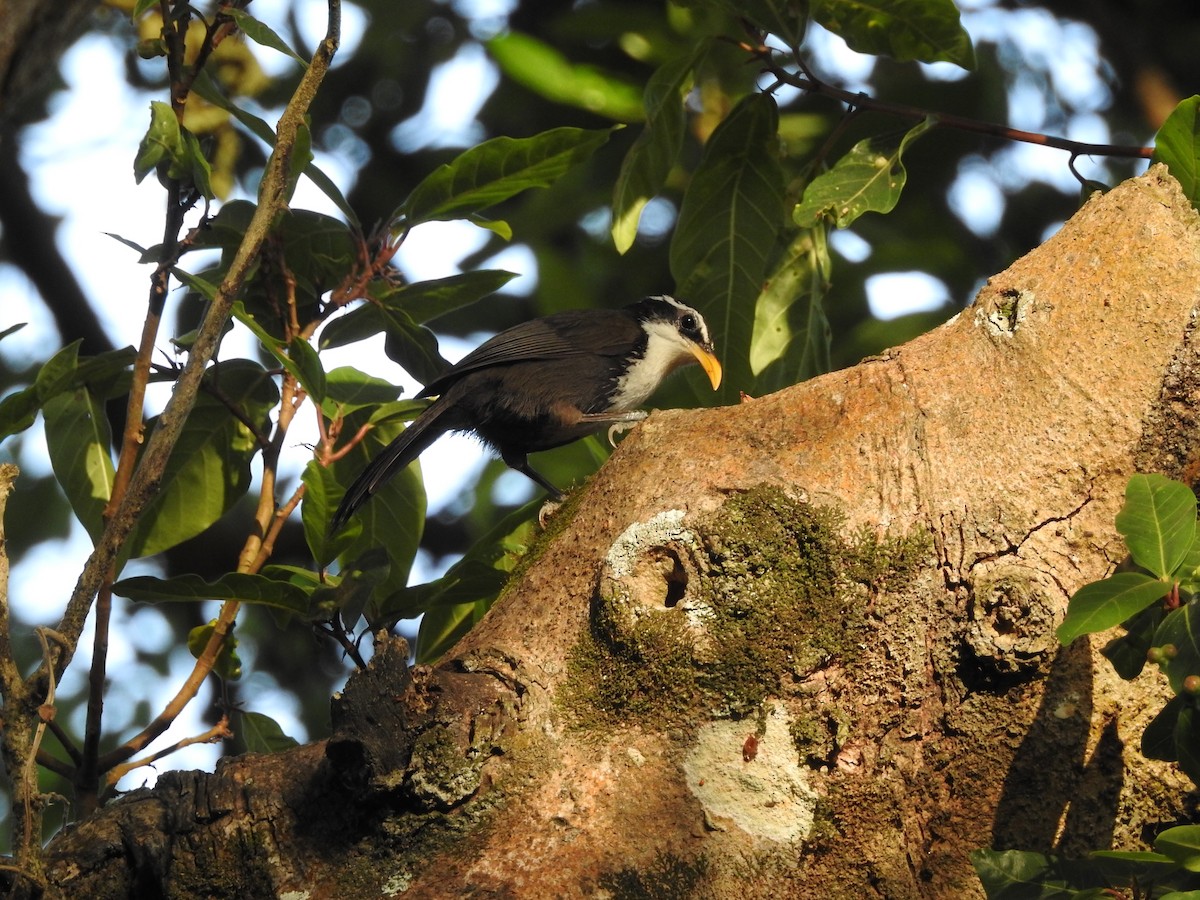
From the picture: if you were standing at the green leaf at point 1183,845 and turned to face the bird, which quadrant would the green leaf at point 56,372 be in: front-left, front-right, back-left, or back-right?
front-left

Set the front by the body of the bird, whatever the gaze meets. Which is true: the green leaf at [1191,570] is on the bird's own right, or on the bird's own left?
on the bird's own right

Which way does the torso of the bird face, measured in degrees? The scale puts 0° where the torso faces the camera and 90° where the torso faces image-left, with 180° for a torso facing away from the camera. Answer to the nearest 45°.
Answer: approximately 270°
